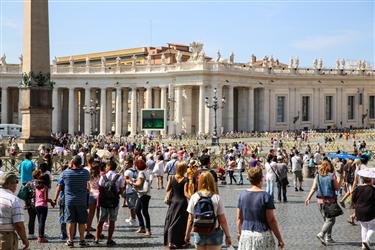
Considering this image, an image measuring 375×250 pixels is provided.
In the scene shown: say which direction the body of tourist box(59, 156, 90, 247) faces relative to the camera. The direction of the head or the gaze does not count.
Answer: away from the camera

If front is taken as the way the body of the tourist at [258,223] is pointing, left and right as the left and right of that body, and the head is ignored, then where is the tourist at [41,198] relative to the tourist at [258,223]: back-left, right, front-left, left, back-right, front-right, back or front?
front-left

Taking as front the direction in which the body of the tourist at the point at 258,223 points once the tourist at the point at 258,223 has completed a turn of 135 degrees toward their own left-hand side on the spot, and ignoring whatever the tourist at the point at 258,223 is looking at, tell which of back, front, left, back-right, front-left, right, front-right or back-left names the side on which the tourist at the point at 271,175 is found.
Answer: back-right

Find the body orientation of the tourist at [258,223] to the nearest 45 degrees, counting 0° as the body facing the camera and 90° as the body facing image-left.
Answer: approximately 180°

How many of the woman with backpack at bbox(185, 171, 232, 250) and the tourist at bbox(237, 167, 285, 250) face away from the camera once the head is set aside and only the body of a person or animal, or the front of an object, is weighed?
2

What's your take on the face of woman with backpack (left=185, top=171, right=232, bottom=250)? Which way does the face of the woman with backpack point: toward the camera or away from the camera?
away from the camera

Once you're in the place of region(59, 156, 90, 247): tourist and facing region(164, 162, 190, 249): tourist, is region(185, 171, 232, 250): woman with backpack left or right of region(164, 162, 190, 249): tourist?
right

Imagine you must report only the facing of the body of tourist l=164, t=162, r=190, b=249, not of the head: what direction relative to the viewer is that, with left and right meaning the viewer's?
facing away from the viewer

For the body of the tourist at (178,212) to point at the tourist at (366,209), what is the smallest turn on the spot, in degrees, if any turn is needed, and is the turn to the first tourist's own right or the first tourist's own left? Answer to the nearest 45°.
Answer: approximately 90° to the first tourist's own right

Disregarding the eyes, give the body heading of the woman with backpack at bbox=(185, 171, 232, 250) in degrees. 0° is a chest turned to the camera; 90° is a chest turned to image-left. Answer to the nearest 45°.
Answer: approximately 180°
